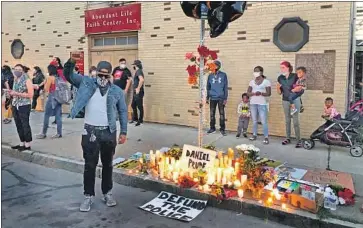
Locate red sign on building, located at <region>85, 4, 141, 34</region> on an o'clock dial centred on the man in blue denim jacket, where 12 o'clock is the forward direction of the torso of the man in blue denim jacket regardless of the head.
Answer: The red sign on building is roughly at 6 o'clock from the man in blue denim jacket.

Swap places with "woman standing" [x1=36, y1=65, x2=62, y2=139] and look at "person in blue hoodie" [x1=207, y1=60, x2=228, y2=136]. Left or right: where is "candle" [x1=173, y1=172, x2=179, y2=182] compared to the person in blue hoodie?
right

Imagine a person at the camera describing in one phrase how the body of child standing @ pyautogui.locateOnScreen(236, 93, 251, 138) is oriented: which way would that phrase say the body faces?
toward the camera

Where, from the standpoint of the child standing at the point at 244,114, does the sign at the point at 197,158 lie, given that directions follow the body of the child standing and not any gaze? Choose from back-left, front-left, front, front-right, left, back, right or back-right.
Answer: front

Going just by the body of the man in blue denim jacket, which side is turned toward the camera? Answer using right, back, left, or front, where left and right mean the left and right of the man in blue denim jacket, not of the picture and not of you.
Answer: front

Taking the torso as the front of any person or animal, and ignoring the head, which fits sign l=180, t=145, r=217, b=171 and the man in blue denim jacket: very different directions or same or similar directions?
same or similar directions

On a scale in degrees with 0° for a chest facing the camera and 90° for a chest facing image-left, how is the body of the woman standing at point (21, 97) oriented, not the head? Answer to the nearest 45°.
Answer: approximately 45°

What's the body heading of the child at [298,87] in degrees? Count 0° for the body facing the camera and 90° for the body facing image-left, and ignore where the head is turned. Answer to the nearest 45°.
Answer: approximately 45°

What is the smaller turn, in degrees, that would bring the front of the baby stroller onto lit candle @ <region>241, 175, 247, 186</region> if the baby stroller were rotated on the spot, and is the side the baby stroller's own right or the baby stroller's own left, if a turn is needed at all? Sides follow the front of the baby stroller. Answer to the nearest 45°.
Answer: approximately 45° to the baby stroller's own left

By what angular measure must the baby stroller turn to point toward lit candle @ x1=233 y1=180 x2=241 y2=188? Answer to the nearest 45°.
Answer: approximately 45° to its left

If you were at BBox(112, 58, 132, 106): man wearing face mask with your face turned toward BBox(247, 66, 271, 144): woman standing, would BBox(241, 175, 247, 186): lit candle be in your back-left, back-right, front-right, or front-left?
front-right

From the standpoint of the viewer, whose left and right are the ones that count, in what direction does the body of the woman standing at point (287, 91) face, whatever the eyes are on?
facing the viewer and to the left of the viewer

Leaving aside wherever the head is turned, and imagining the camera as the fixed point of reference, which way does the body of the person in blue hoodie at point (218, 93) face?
toward the camera

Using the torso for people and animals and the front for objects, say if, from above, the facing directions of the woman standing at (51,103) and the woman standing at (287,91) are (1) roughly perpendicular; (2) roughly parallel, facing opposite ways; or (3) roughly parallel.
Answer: roughly parallel

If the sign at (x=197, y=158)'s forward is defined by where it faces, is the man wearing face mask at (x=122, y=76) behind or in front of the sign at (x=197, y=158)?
behind

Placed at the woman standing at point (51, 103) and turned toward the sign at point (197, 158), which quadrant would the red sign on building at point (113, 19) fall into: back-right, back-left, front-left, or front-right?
back-left

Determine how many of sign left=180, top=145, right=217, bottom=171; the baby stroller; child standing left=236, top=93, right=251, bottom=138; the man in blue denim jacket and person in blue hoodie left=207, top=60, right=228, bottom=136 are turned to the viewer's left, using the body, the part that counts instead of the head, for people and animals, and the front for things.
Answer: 1

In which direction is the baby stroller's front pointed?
to the viewer's left
